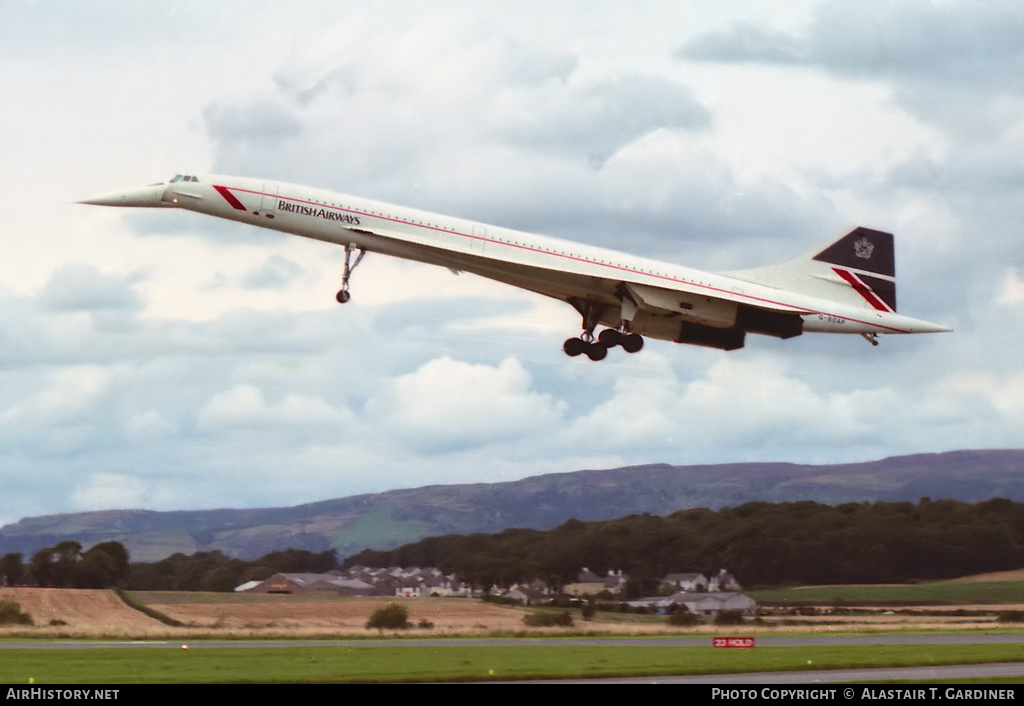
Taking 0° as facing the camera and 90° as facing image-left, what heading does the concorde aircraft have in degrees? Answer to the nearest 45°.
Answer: approximately 90°
